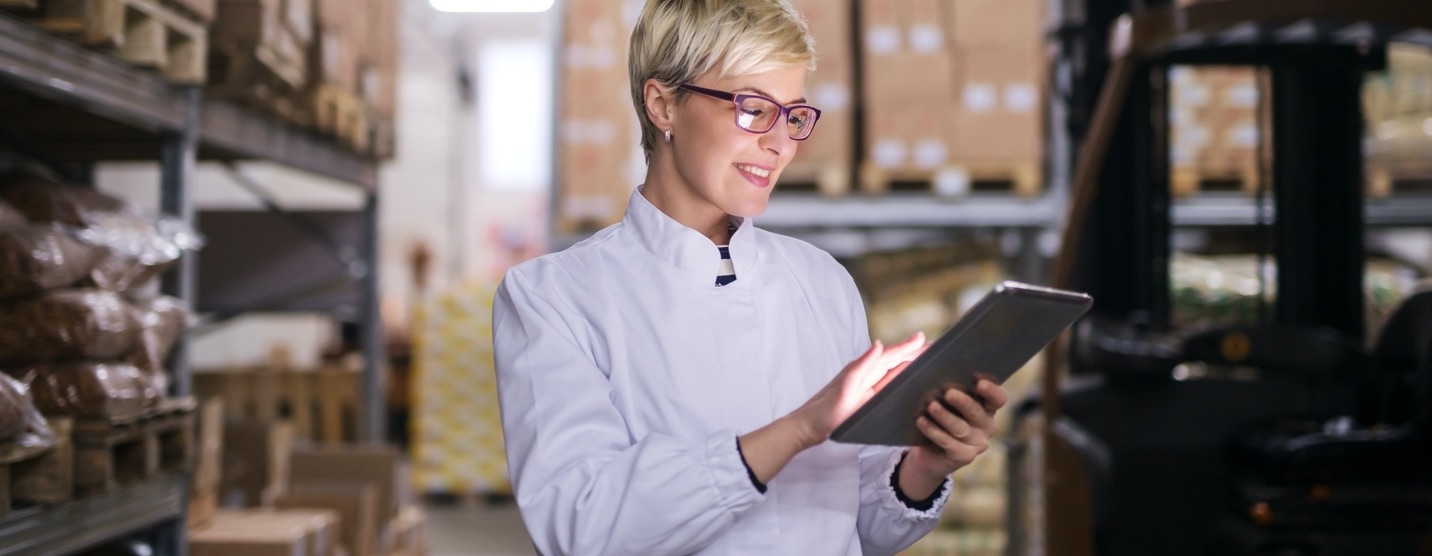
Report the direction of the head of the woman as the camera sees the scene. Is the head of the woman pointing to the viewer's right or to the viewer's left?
to the viewer's right

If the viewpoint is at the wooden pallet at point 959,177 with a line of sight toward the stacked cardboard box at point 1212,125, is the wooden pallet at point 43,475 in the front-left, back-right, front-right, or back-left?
back-right

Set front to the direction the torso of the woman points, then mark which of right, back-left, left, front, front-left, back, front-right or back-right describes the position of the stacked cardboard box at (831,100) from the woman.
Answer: back-left

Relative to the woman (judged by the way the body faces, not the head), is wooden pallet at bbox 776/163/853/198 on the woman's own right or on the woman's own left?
on the woman's own left

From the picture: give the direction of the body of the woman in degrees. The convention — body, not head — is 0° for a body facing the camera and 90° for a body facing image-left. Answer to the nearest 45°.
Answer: approximately 315°

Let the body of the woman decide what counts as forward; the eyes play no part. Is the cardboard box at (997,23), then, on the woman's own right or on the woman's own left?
on the woman's own left
